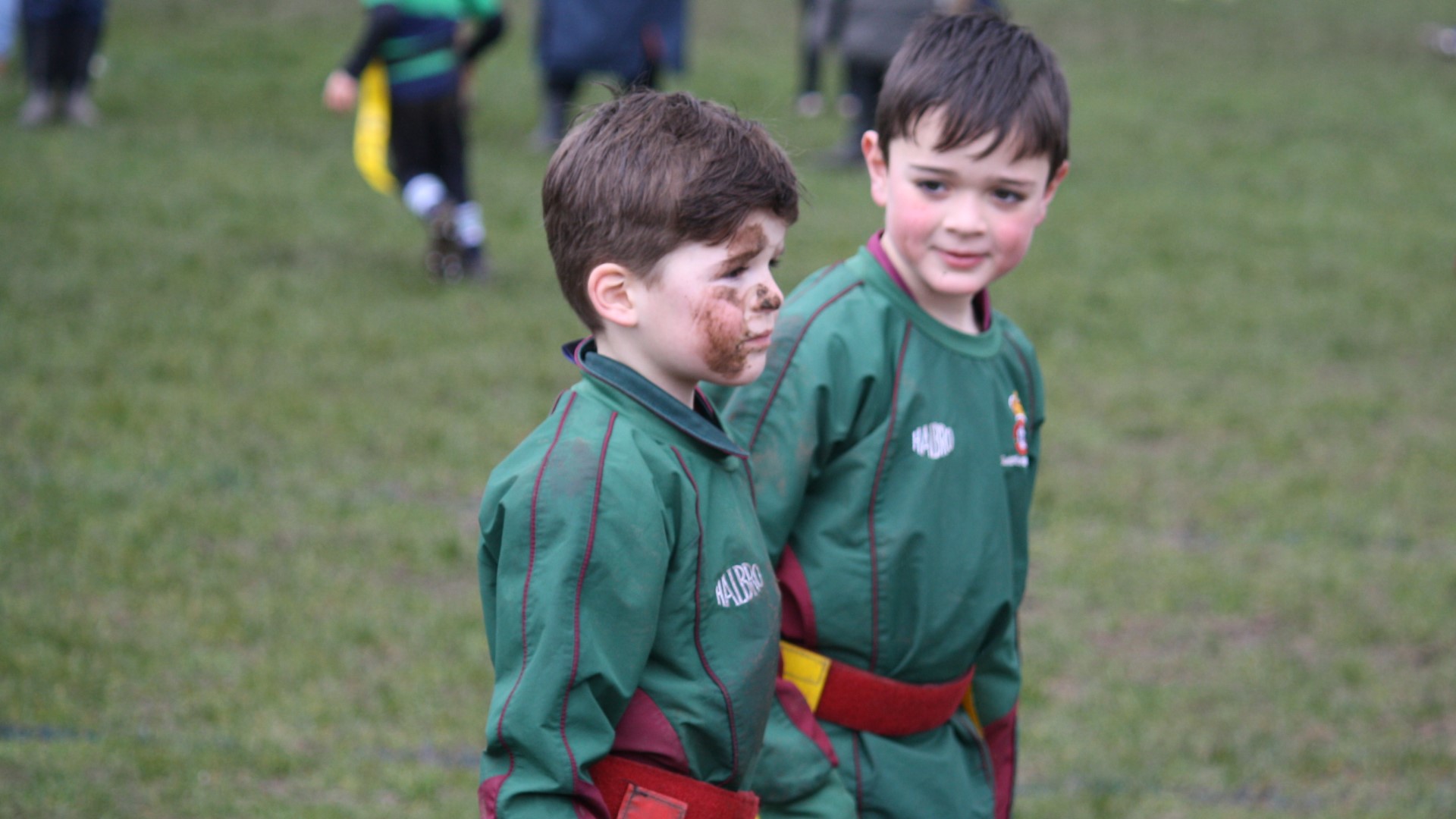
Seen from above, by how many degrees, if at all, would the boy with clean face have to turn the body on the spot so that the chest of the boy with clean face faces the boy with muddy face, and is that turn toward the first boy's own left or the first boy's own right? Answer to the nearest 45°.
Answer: approximately 90° to the first boy's own right

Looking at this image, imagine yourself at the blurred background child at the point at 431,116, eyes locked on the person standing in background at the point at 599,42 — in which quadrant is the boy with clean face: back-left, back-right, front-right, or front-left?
back-right

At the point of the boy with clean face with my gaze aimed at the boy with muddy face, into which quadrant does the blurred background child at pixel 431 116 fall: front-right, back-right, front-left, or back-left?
back-right

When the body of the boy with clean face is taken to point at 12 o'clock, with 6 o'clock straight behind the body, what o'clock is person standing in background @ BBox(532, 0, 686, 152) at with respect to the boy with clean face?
The person standing in background is roughly at 7 o'clock from the boy with clean face.

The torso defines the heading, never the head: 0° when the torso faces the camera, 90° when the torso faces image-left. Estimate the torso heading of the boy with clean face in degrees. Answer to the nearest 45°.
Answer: approximately 315°

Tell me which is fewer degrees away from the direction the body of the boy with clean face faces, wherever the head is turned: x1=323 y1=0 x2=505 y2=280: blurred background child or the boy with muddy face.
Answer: the boy with muddy face
